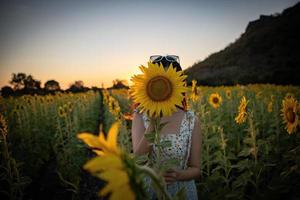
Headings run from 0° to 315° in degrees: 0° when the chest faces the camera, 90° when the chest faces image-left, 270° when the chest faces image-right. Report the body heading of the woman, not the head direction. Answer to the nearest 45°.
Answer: approximately 0°

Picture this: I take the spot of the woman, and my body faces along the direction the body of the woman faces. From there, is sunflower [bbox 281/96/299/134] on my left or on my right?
on my left
